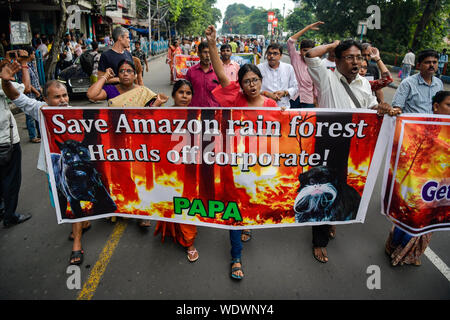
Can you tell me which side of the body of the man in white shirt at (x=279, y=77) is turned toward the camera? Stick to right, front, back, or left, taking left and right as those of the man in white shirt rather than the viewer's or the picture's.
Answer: front

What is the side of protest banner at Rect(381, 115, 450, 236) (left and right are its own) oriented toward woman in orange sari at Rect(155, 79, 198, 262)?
right

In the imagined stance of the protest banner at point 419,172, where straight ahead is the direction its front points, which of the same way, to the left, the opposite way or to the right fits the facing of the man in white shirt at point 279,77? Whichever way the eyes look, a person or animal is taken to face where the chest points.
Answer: the same way

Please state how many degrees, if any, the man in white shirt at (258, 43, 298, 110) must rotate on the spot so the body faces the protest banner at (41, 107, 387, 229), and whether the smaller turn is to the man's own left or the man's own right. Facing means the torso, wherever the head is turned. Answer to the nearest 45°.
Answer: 0° — they already face it

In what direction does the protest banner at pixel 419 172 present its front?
toward the camera

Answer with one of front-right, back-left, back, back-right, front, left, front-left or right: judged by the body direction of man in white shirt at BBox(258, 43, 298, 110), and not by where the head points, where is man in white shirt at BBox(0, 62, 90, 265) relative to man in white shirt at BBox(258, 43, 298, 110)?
front-right

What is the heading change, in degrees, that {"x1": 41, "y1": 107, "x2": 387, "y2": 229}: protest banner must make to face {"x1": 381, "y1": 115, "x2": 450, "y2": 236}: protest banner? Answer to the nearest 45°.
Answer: approximately 90° to its left

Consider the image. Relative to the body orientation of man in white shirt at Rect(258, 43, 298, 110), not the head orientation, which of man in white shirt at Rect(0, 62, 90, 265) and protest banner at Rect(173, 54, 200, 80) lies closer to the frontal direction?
the man in white shirt

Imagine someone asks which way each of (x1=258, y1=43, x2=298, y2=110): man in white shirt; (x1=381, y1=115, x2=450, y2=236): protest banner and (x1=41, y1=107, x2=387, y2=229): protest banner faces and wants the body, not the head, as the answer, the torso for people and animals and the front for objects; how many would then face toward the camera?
3

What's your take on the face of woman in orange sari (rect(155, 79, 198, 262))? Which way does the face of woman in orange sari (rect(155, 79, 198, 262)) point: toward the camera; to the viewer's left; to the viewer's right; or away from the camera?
toward the camera

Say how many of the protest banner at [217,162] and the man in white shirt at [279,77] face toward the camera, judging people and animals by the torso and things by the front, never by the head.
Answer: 2

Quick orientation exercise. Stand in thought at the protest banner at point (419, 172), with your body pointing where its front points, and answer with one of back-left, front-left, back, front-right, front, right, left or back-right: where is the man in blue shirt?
back
